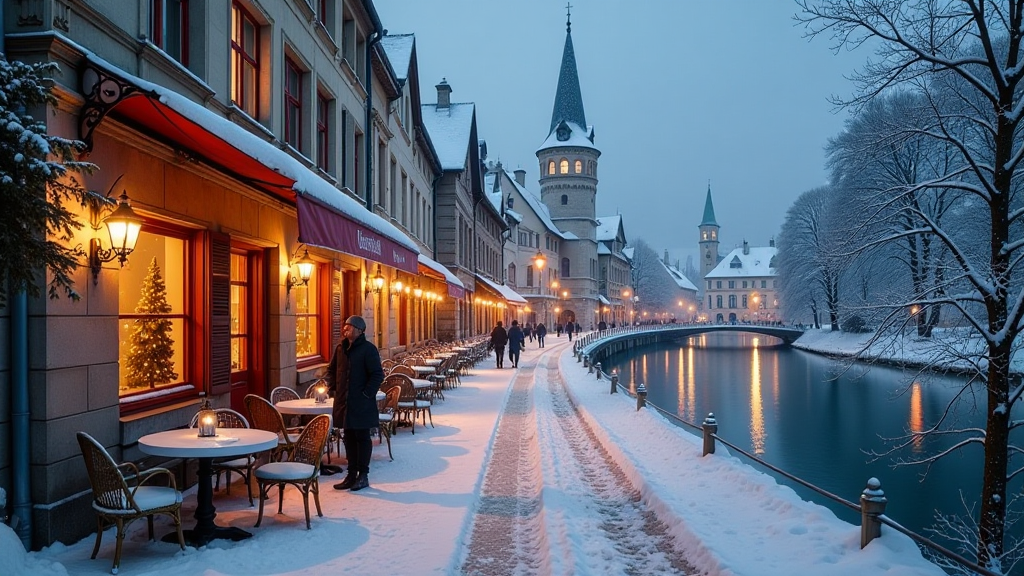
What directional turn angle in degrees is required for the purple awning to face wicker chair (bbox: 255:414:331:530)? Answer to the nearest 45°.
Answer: approximately 45° to its right

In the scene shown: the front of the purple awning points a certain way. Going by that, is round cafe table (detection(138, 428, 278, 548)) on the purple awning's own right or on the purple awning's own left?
on the purple awning's own right

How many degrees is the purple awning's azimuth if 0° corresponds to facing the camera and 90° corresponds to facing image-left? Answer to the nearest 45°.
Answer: approximately 315°

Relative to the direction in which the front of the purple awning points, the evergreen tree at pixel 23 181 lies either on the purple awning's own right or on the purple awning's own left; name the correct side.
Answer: on the purple awning's own right

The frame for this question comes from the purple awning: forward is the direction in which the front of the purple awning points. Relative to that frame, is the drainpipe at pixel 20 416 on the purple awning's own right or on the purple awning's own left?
on the purple awning's own right
